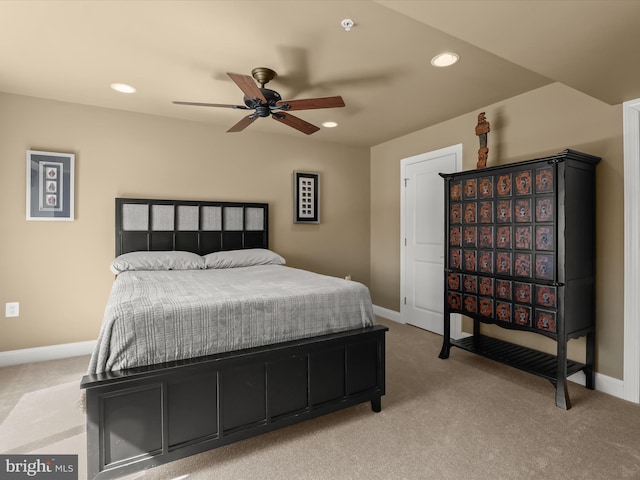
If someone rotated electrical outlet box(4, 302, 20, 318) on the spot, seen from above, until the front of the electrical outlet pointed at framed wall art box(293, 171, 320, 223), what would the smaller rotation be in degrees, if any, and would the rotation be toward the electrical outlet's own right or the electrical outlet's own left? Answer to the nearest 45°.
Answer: approximately 90° to the electrical outlet's own left

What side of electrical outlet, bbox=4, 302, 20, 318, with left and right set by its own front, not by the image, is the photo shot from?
front

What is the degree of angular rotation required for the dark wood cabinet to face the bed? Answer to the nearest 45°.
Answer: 0° — it already faces it

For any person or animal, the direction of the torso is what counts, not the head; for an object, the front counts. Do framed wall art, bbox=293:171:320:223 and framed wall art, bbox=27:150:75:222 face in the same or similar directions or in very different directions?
same or similar directions

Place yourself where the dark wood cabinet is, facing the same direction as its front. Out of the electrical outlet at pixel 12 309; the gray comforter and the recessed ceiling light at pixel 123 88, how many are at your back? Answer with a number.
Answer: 0

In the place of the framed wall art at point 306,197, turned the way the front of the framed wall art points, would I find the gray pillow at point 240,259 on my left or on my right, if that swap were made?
on my right

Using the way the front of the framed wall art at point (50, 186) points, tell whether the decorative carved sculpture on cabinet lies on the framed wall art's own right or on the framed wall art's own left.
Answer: on the framed wall art's own left

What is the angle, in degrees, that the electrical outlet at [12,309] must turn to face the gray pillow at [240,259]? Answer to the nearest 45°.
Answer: approximately 45° to its left

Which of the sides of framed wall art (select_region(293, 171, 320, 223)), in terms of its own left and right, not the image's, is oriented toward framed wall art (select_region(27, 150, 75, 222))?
right

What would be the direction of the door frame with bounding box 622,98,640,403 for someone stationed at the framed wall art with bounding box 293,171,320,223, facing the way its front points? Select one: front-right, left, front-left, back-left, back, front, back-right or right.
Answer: front

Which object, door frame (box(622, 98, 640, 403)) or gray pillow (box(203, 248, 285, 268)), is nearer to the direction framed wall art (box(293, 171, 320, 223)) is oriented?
the door frame

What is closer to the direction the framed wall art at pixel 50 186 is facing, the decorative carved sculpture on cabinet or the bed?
the bed

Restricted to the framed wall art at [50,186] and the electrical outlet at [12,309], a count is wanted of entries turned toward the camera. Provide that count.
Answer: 2

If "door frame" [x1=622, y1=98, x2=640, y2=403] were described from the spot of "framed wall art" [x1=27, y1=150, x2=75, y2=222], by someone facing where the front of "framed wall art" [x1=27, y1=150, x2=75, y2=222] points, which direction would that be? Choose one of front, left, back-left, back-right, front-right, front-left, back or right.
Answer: front-left

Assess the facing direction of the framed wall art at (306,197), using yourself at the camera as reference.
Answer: facing the viewer and to the right of the viewer

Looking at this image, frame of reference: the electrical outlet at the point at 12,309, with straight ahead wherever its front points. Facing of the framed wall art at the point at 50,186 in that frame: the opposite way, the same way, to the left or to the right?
the same way
